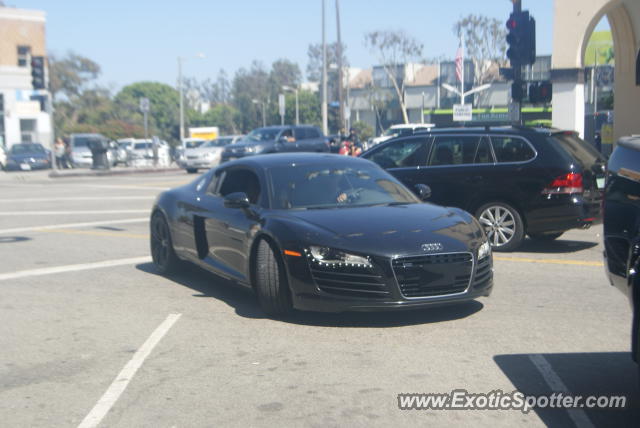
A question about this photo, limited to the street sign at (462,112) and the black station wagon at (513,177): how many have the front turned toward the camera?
1

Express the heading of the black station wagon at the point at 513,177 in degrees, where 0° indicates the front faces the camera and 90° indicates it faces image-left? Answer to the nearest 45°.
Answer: approximately 135°

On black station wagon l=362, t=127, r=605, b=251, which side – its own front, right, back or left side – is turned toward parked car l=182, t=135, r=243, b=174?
front

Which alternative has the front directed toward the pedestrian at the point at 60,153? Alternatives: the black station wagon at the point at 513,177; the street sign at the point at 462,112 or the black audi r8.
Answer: the black station wagon

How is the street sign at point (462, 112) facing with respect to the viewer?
toward the camera

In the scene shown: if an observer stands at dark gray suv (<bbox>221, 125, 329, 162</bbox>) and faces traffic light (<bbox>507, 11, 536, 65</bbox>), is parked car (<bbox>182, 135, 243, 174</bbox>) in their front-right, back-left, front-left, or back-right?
back-right

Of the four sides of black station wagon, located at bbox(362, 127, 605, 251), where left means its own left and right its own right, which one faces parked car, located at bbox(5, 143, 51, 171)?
front

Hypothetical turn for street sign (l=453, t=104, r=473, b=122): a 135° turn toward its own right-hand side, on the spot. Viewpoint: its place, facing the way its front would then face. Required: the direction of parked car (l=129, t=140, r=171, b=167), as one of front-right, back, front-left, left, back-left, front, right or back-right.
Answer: front

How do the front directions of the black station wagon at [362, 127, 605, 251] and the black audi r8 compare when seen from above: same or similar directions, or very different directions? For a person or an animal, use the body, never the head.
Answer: very different directions

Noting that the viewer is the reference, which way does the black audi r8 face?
facing the viewer and to the right of the viewer

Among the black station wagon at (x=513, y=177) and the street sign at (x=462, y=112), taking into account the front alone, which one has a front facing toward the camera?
the street sign

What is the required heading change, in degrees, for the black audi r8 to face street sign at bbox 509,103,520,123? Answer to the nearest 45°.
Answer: approximately 135° to its left

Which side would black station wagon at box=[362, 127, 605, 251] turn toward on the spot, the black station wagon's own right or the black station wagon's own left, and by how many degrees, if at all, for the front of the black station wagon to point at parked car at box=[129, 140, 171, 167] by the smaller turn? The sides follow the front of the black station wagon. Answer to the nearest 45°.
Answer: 0° — it already faces it

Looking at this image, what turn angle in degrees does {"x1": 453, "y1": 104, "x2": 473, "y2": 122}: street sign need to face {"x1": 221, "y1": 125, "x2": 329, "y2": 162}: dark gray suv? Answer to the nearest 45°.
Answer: approximately 90° to its right
